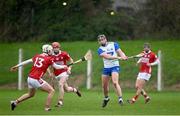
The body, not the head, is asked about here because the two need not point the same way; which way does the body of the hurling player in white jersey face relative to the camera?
toward the camera

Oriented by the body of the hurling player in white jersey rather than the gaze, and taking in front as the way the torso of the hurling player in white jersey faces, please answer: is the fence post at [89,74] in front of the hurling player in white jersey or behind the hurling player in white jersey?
behind
